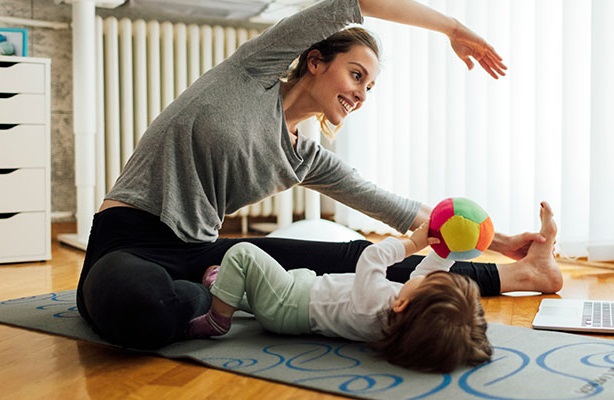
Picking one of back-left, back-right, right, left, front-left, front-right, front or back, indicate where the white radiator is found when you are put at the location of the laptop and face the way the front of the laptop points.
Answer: front-right

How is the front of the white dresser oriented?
toward the camera

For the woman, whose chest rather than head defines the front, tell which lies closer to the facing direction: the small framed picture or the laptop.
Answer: the laptop

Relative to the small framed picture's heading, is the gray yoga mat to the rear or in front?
in front

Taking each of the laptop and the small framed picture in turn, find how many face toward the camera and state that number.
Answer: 1

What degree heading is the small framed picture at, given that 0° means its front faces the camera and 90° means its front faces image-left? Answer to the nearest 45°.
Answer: approximately 0°

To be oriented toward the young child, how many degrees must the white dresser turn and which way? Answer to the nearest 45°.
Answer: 0° — it already faces them

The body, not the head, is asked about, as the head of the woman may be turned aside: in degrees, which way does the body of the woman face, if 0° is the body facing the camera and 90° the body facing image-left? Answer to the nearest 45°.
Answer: approximately 315°

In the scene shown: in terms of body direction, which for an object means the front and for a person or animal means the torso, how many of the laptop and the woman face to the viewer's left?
1

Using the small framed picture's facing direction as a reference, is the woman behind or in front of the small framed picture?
in front

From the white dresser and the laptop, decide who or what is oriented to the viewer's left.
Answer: the laptop

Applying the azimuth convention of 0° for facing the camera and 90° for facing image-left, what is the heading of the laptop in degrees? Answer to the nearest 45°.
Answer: approximately 90°

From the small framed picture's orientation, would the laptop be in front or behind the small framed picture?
in front

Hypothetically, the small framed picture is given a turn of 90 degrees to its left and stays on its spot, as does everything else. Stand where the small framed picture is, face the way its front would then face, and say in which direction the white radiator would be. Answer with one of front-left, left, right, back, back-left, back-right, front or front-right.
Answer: front-left
